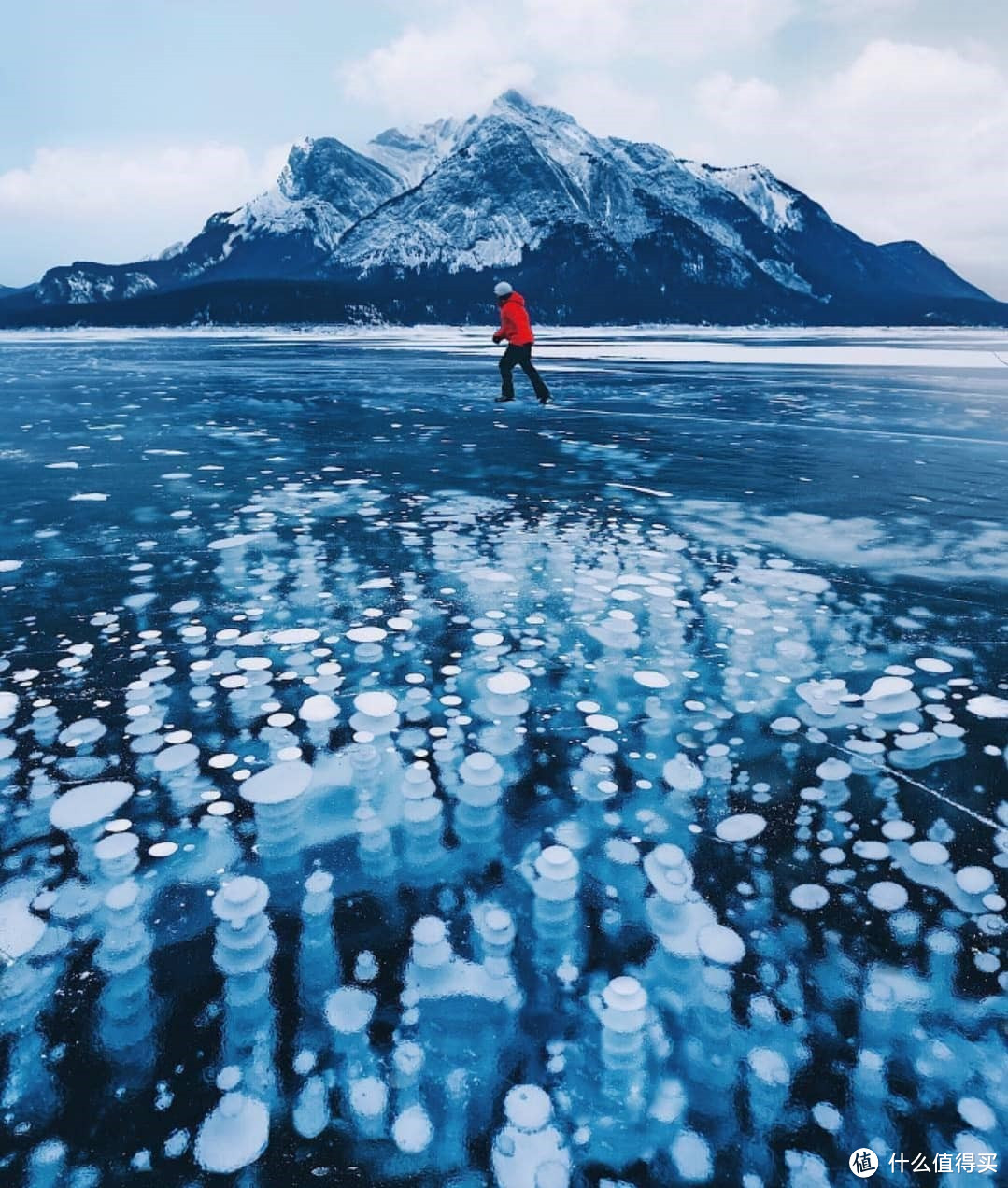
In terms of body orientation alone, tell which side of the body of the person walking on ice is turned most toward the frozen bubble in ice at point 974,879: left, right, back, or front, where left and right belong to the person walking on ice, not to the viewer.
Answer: left

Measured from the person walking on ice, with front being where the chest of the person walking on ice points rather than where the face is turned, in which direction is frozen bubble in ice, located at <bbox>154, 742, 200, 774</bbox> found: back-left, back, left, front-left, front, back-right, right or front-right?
left

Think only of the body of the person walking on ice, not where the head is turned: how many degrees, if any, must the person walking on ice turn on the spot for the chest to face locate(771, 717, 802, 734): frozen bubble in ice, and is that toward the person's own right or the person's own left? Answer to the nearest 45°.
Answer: approximately 90° to the person's own left

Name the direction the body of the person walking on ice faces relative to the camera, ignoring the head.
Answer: to the viewer's left

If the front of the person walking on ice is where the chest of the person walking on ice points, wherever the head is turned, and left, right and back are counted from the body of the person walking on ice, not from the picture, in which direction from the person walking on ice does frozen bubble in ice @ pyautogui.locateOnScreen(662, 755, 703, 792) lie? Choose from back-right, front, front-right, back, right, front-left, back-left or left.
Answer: left

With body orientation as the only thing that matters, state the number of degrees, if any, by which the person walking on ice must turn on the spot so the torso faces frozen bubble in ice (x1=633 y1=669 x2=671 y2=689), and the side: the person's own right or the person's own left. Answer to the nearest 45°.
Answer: approximately 90° to the person's own left

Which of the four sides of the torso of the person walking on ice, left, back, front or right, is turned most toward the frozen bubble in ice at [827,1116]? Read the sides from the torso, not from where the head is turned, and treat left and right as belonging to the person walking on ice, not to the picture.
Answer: left

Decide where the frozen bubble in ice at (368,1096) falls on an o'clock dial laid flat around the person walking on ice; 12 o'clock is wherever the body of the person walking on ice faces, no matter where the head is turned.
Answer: The frozen bubble in ice is roughly at 9 o'clock from the person walking on ice.

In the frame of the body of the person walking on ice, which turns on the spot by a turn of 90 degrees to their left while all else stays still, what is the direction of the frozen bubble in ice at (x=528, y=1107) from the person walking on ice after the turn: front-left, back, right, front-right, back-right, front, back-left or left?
front

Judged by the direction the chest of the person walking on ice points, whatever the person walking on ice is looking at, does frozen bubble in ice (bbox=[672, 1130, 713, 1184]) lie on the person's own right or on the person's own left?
on the person's own left

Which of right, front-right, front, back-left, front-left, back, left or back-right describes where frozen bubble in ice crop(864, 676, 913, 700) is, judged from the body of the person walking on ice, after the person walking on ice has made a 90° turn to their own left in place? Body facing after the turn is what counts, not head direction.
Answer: front

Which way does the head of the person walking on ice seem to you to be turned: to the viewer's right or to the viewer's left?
to the viewer's left

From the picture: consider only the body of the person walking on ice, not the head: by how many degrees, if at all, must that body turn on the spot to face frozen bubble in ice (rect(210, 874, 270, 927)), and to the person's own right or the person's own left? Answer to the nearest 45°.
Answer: approximately 90° to the person's own left

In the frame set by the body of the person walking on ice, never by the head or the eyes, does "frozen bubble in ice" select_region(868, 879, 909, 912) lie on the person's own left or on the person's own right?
on the person's own left

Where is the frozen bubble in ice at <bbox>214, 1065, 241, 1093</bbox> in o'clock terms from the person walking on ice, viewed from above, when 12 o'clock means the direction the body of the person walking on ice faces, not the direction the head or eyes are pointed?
The frozen bubble in ice is roughly at 9 o'clock from the person walking on ice.

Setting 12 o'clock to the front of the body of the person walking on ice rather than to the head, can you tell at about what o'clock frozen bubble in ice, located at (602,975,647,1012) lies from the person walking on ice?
The frozen bubble in ice is roughly at 9 o'clock from the person walking on ice.

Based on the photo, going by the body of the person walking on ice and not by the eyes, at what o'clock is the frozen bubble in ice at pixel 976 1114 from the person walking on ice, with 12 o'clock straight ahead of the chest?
The frozen bubble in ice is roughly at 9 o'clock from the person walking on ice.
